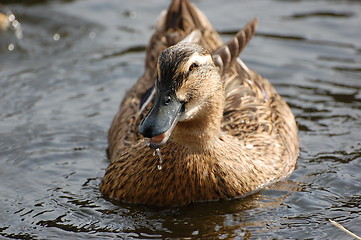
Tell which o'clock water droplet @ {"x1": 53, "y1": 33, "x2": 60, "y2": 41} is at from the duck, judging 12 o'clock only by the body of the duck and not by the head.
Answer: The water droplet is roughly at 5 o'clock from the duck.

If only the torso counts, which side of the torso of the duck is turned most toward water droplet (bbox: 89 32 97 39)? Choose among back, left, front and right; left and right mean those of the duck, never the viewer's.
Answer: back

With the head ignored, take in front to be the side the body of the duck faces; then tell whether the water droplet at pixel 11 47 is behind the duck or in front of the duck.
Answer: behind

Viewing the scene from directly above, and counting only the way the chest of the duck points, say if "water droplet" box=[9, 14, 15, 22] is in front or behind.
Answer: behind

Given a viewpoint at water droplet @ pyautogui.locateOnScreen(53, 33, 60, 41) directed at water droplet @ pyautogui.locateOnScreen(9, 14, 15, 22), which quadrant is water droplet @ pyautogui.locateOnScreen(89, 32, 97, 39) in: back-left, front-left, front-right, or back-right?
back-right

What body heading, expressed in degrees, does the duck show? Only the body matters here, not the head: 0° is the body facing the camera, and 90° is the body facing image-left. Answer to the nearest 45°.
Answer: approximately 0°
